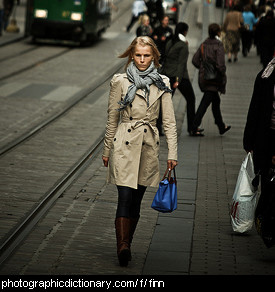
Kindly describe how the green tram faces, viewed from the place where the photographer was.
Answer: facing the viewer and to the left of the viewer

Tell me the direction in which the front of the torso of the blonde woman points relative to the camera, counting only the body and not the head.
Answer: toward the camera

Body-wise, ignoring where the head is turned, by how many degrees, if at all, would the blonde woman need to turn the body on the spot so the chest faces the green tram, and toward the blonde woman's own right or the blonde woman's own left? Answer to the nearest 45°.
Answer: approximately 180°

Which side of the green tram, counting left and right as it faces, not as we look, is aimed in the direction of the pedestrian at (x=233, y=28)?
left

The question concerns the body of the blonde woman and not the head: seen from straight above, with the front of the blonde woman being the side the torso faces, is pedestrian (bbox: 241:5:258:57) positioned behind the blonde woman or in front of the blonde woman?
behind

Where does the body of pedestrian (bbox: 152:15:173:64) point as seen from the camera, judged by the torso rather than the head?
toward the camera

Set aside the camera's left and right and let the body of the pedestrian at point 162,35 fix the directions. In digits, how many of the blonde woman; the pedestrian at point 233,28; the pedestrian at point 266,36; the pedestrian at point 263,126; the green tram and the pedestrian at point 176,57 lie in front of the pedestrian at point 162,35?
3

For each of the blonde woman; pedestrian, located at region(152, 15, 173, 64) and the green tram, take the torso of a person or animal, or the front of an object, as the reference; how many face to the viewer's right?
0

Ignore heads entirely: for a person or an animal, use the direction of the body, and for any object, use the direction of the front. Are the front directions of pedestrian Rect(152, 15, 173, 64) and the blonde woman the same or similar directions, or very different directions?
same or similar directions

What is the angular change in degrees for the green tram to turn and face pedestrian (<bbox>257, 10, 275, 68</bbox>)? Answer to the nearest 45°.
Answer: approximately 90° to its left

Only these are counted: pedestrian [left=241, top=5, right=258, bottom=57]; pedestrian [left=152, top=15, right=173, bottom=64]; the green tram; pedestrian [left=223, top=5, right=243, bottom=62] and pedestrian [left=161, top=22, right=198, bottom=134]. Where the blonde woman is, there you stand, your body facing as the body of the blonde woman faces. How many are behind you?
5
